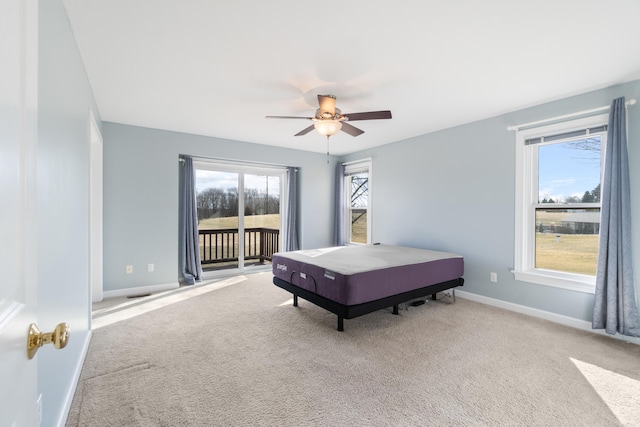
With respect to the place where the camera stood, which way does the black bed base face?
facing the viewer and to the left of the viewer

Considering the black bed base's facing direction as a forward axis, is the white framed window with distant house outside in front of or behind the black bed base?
behind

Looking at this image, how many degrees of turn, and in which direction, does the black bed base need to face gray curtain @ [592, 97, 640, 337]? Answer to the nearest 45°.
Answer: approximately 135° to its left

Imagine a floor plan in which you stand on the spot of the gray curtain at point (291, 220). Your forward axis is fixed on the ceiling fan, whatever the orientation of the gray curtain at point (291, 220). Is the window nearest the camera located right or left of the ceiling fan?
left

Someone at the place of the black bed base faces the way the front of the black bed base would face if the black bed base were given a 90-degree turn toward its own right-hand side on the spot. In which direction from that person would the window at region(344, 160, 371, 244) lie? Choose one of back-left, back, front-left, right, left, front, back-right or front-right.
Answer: front-right

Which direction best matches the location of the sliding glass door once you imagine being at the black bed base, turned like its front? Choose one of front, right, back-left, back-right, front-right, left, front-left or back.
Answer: right
